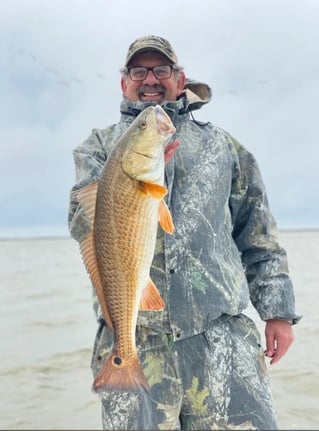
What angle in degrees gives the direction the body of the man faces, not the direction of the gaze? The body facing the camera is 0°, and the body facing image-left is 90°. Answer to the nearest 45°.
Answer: approximately 0°
